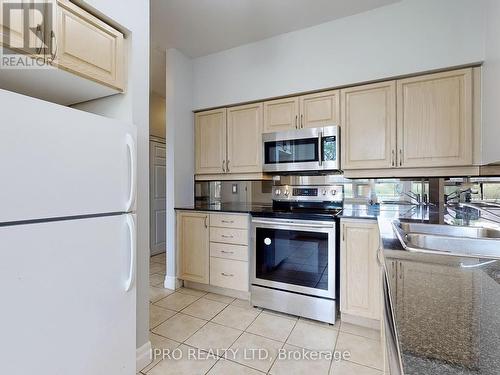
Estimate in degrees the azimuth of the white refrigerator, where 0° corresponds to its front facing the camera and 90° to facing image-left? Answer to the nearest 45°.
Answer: approximately 315°

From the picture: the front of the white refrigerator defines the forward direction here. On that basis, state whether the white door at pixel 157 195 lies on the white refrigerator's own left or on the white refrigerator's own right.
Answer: on the white refrigerator's own left

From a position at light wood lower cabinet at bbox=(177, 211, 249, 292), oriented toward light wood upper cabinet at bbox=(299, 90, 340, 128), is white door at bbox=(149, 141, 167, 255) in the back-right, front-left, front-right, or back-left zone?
back-left

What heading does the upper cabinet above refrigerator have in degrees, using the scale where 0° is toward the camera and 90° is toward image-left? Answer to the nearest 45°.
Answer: approximately 315°

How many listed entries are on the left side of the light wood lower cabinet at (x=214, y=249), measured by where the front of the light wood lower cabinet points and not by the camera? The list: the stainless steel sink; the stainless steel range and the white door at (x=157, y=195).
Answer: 2
